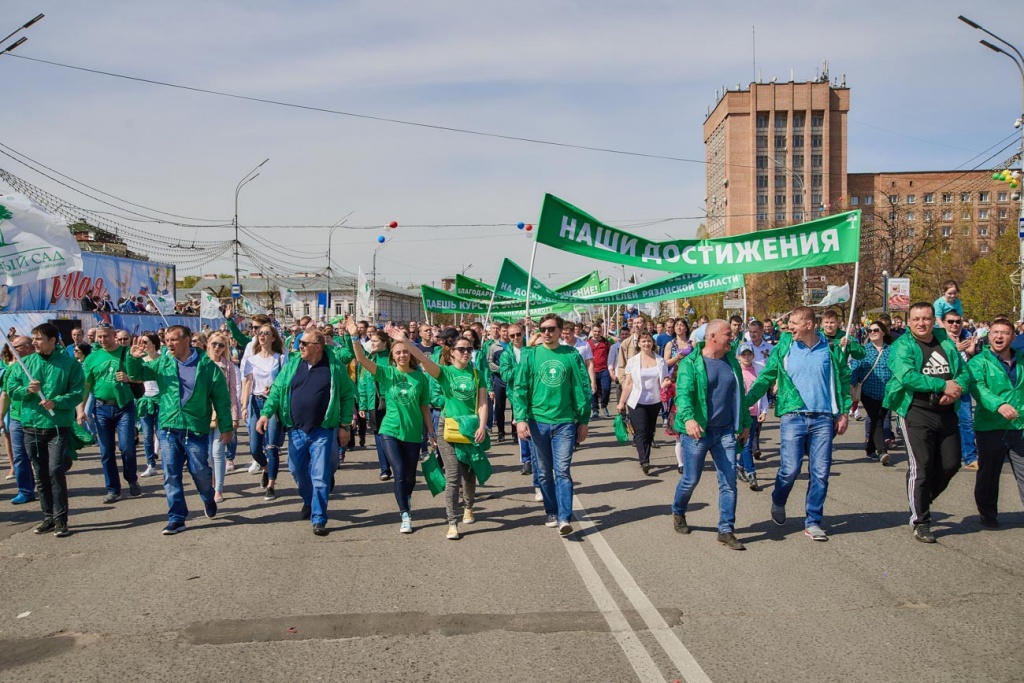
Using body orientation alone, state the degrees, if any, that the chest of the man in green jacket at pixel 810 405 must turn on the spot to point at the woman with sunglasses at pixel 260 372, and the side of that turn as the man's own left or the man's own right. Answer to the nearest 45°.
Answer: approximately 90° to the man's own right

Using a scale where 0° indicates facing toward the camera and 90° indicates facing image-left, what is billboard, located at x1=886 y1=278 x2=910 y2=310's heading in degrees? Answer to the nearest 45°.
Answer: approximately 0°

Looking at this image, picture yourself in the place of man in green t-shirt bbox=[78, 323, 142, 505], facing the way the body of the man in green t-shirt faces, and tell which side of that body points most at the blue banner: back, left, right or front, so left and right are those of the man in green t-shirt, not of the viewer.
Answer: back

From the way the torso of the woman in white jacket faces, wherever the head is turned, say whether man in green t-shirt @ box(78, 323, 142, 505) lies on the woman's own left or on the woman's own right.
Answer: on the woman's own right

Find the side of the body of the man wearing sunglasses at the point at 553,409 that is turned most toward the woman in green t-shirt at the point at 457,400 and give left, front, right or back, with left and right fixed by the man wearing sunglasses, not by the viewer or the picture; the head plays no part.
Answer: right

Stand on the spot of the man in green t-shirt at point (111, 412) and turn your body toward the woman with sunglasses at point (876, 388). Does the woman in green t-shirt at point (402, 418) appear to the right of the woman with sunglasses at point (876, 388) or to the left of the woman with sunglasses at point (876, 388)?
right

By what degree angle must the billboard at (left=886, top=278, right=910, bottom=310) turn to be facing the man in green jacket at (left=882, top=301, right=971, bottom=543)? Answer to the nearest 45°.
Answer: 0° — it already faces them

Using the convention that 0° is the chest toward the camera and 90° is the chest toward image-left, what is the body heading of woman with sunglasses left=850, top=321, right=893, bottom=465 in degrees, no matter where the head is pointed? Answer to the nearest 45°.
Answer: approximately 0°

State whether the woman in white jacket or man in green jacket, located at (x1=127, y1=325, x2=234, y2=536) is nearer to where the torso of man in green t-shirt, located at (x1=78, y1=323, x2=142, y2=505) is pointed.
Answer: the man in green jacket

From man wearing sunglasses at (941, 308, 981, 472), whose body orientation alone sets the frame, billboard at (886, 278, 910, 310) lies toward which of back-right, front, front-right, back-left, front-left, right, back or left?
back
